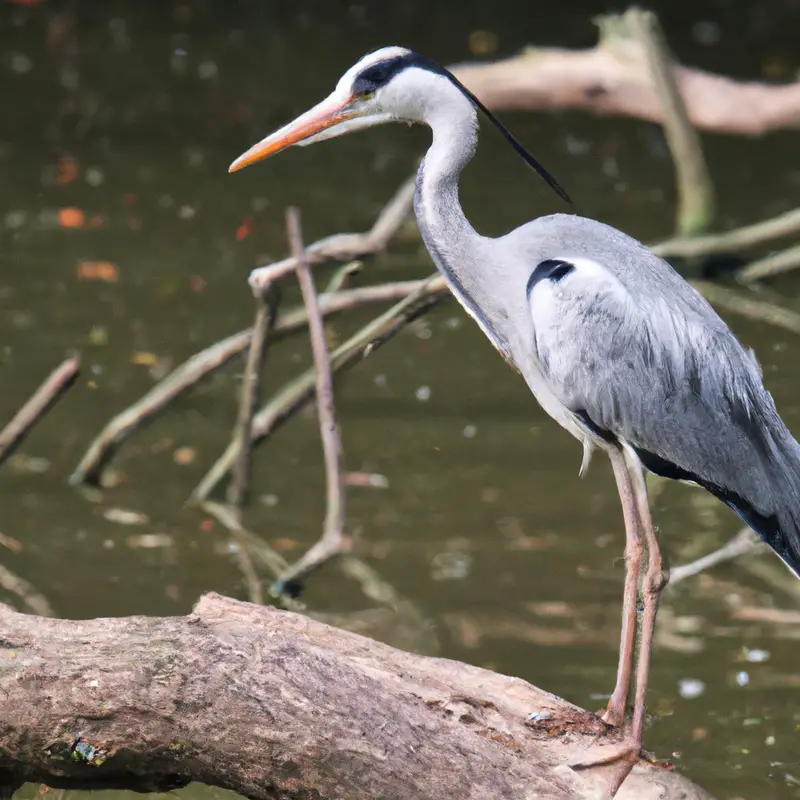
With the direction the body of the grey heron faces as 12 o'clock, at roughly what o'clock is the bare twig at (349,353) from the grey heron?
The bare twig is roughly at 2 o'clock from the grey heron.

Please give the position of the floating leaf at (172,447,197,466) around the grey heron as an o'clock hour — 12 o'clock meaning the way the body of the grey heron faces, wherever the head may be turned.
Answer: The floating leaf is roughly at 2 o'clock from the grey heron.

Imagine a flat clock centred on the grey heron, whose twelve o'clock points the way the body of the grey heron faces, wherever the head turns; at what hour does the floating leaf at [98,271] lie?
The floating leaf is roughly at 2 o'clock from the grey heron.

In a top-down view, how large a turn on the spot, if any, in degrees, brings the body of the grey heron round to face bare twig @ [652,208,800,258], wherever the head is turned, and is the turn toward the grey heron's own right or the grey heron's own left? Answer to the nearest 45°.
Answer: approximately 90° to the grey heron's own right

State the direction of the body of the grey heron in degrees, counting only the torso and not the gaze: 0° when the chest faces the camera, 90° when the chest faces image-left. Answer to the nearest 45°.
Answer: approximately 90°

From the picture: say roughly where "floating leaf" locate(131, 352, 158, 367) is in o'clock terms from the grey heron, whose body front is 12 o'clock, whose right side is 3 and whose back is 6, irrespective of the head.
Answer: The floating leaf is roughly at 2 o'clock from the grey heron.

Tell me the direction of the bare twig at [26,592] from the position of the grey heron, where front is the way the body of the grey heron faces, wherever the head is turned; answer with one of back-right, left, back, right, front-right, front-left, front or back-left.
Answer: front-right

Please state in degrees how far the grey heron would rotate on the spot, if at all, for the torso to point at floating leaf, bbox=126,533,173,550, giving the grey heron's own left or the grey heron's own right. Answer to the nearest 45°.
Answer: approximately 45° to the grey heron's own right

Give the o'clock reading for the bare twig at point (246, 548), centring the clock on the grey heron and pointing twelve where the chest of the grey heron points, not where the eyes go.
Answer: The bare twig is roughly at 2 o'clock from the grey heron.

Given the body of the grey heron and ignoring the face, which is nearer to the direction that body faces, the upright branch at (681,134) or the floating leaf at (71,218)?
the floating leaf

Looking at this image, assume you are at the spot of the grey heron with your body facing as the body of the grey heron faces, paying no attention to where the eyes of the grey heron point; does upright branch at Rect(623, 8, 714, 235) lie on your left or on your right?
on your right

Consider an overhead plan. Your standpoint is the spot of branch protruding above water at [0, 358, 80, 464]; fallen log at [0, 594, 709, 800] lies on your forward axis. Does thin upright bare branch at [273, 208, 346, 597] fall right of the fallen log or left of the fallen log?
left

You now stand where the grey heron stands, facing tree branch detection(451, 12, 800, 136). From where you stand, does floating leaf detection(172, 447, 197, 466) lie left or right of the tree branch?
left
